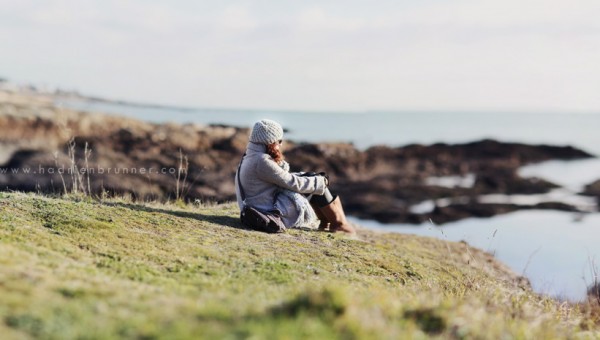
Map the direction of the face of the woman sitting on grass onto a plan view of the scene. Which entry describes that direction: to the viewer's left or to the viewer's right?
to the viewer's right

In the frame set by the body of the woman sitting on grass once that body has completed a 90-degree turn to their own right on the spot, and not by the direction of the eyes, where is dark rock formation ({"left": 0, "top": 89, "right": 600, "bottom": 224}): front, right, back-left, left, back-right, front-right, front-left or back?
back

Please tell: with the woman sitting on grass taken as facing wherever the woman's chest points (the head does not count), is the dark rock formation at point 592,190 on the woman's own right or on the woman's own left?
on the woman's own left

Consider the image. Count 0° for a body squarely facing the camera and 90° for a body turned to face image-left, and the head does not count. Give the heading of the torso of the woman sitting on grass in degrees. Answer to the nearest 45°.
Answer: approximately 270°
